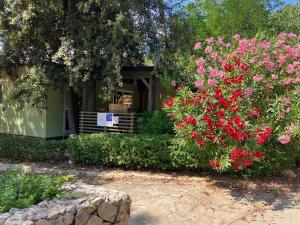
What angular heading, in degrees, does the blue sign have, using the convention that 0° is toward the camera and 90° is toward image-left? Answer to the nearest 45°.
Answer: approximately 0°

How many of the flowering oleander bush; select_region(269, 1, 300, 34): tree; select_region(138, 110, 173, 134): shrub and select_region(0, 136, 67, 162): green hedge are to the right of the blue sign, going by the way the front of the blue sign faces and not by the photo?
1

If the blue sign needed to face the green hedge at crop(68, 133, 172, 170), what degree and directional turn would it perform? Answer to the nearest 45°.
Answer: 0° — it already faces it

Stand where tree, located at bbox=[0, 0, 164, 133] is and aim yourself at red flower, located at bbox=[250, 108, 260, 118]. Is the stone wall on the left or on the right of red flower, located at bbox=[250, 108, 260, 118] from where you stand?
right

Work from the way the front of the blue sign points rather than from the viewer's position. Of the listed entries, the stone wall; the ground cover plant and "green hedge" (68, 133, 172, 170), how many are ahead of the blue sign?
3

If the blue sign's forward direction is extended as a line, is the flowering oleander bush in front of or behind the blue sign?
in front

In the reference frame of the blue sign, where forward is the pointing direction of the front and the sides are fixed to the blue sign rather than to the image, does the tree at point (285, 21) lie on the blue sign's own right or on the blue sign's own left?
on the blue sign's own left

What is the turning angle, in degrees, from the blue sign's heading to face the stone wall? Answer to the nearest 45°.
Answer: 0° — it already faces it

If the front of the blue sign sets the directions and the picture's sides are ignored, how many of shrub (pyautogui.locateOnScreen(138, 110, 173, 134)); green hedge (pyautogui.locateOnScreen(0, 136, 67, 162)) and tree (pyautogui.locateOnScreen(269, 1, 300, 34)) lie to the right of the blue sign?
1
